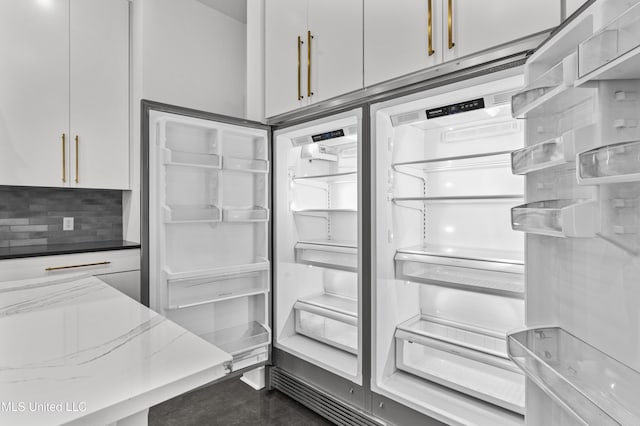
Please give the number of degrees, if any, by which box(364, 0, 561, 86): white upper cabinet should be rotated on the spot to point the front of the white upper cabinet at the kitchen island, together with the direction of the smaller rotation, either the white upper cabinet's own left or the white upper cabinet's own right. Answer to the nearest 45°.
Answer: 0° — it already faces it

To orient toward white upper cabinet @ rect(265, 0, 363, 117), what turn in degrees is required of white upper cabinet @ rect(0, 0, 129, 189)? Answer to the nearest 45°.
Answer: approximately 45° to its left

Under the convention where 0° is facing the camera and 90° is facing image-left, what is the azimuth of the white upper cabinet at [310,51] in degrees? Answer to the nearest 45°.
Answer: approximately 45°

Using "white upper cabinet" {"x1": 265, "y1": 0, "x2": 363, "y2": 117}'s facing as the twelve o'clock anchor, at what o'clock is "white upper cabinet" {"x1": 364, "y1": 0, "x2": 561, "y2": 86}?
"white upper cabinet" {"x1": 364, "y1": 0, "x2": 561, "y2": 86} is roughly at 9 o'clock from "white upper cabinet" {"x1": 265, "y1": 0, "x2": 363, "y2": 117}.

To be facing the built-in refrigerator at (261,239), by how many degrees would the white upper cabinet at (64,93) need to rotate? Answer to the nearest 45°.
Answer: approximately 45° to its left

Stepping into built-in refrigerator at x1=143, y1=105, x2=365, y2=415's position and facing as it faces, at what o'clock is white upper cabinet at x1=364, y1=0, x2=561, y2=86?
The white upper cabinet is roughly at 9 o'clock from the built-in refrigerator.

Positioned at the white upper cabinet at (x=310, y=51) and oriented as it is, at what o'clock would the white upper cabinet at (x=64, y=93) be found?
the white upper cabinet at (x=64, y=93) is roughly at 2 o'clock from the white upper cabinet at (x=310, y=51).

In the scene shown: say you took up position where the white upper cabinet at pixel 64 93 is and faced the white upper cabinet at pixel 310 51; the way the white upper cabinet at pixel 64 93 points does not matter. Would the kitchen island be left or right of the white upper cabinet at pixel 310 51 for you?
right

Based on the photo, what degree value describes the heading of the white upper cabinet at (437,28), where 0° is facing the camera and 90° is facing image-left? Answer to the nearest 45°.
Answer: approximately 45°

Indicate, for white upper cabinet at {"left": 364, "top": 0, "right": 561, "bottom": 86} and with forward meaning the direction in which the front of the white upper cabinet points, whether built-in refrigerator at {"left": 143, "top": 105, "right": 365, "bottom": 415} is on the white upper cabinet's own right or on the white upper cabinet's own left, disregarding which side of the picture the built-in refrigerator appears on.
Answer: on the white upper cabinet's own right

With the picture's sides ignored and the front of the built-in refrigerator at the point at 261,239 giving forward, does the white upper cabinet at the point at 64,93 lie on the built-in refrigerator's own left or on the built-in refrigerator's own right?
on the built-in refrigerator's own right
